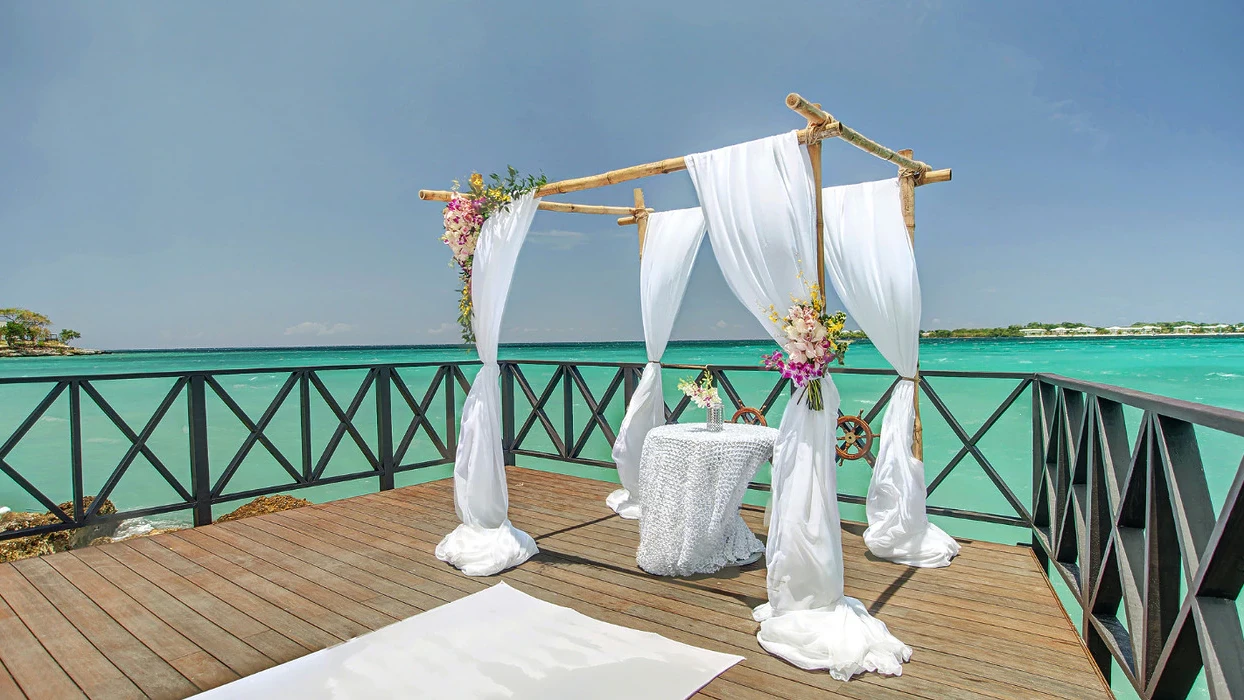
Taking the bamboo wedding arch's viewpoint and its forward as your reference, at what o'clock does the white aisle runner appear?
The white aisle runner is roughly at 12 o'clock from the bamboo wedding arch.

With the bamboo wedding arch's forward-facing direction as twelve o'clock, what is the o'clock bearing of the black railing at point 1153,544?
The black railing is roughly at 10 o'clock from the bamboo wedding arch.

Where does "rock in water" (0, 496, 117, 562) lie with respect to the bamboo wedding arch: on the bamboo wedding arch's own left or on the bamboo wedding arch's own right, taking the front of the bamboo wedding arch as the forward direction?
on the bamboo wedding arch's own right

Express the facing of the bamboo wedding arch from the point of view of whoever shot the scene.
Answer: facing the viewer and to the left of the viewer

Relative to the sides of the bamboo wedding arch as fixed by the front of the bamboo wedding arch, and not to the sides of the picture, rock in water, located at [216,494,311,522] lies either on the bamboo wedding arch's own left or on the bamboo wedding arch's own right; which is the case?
on the bamboo wedding arch's own right
